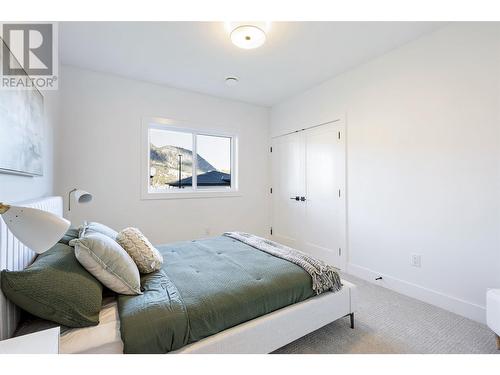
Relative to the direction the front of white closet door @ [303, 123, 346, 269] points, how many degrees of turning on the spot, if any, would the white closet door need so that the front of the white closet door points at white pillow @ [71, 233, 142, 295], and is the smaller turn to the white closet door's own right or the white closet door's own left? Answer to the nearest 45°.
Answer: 0° — it already faces it

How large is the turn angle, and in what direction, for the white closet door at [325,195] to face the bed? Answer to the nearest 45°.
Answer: approximately 45° to its left

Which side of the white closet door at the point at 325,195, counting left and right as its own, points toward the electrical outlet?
left

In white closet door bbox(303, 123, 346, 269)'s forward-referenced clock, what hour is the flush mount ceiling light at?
The flush mount ceiling light is roughly at 11 o'clock from the white closet door.

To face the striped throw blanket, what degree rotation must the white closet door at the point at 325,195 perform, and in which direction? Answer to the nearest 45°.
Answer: approximately 45° to its left

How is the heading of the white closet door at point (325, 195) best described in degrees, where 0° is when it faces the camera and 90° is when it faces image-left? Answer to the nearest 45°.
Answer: approximately 45°
